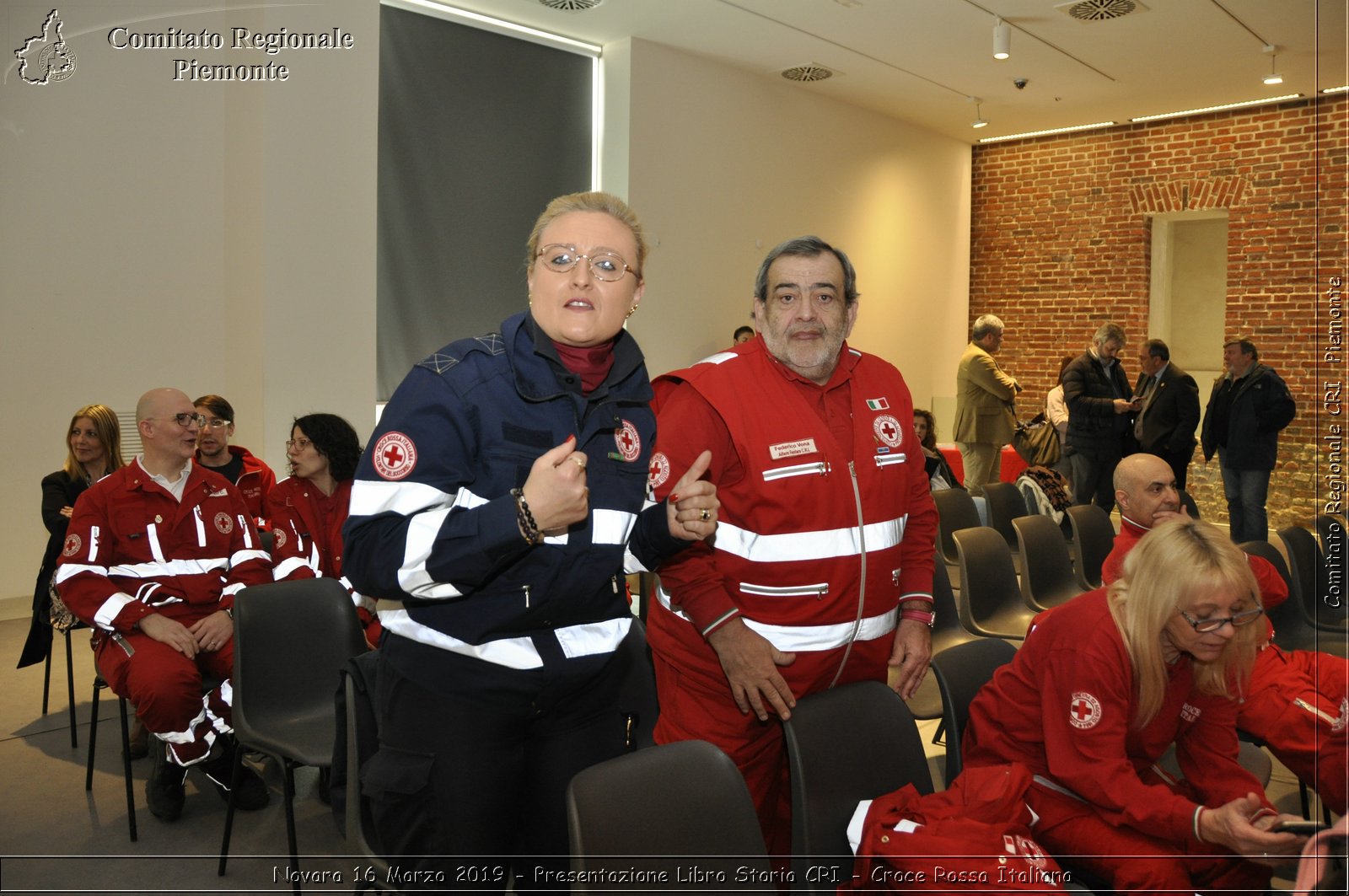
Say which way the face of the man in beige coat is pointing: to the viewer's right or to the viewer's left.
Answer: to the viewer's right

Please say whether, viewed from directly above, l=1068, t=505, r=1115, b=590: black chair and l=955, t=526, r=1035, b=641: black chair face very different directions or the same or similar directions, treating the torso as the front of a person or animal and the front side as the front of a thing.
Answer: same or similar directions

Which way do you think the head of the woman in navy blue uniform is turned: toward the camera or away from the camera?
toward the camera

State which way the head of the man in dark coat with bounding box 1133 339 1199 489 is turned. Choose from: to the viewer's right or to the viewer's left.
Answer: to the viewer's left

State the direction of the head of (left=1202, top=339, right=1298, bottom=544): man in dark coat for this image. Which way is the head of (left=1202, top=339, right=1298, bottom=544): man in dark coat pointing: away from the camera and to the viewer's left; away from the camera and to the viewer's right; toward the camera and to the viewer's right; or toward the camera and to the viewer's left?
toward the camera and to the viewer's left

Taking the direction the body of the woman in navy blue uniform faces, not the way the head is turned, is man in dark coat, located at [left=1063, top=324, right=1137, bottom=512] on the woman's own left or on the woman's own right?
on the woman's own left

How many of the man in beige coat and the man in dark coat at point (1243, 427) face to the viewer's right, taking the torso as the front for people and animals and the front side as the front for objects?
1

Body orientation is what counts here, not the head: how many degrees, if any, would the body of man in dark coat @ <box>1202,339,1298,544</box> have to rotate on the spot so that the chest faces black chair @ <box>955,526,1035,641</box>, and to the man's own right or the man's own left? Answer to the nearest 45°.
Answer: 0° — they already face it

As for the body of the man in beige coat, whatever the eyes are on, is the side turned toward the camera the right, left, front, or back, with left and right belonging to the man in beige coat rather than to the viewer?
right
